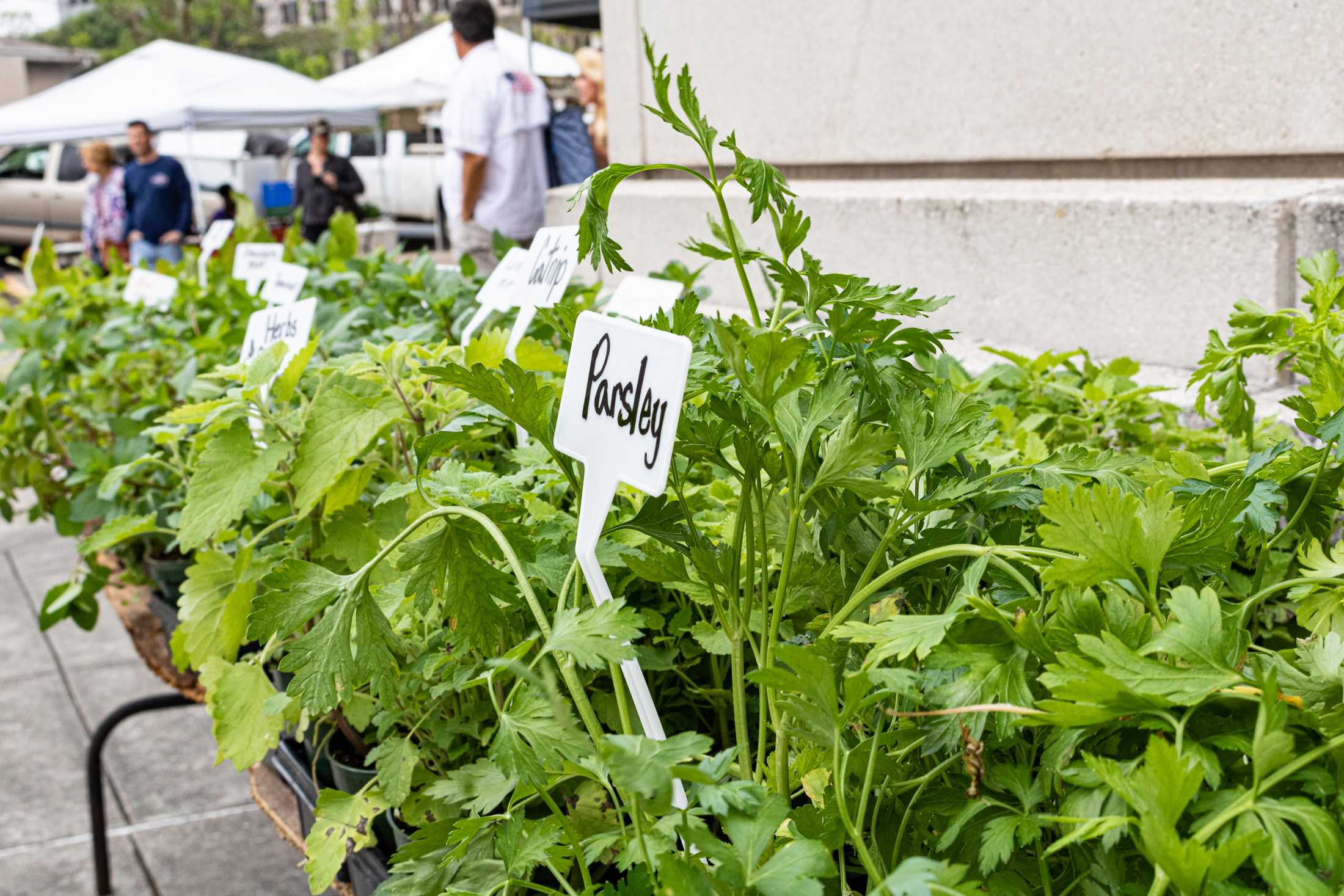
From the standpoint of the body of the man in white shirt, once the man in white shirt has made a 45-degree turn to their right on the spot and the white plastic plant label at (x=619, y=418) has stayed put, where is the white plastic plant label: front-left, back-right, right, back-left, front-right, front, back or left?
back

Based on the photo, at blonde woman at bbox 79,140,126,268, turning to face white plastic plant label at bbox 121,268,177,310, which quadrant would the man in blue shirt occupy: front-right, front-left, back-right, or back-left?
front-left

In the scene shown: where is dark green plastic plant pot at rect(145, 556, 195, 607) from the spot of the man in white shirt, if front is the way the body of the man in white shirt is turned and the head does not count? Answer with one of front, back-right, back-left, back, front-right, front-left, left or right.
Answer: back-left

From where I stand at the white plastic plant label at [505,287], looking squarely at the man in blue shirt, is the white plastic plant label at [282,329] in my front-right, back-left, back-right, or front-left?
front-left

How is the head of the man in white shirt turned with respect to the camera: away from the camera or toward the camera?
away from the camera

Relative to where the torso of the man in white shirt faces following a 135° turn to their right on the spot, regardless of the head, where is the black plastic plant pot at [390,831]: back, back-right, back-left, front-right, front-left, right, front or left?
right

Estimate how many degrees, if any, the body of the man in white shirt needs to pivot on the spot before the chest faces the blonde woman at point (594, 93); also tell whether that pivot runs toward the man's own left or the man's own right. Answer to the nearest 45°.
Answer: approximately 45° to the man's own right

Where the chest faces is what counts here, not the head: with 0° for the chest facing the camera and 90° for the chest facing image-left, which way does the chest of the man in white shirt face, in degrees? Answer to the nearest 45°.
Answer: approximately 135°

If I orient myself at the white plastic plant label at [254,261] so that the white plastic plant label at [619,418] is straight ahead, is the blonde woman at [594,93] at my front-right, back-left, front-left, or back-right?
back-left
